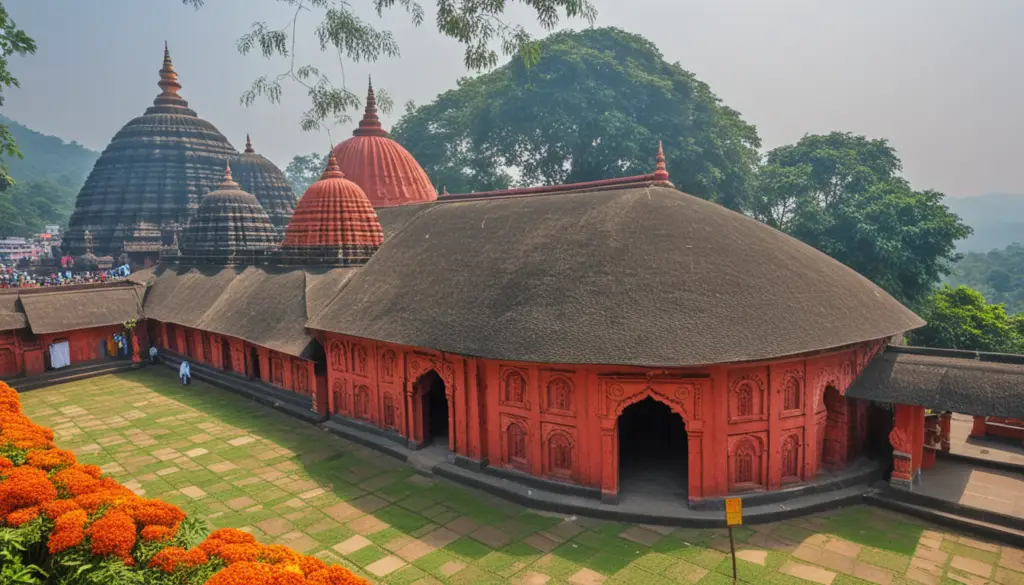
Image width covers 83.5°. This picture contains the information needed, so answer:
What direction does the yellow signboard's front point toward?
toward the camera

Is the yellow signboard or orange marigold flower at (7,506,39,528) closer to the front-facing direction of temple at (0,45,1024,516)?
the yellow signboard

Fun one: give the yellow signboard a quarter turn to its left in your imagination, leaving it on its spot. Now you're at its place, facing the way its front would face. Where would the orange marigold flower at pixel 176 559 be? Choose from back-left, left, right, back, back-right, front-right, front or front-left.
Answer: back-right

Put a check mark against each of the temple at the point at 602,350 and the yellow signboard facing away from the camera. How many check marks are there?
0

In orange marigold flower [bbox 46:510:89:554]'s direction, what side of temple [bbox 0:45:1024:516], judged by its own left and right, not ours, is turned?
front

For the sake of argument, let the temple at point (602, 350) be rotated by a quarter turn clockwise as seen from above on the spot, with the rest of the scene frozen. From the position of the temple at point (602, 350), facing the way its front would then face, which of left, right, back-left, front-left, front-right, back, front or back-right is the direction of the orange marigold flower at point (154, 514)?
left

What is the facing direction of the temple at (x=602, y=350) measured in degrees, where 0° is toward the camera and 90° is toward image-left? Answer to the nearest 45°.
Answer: approximately 315°

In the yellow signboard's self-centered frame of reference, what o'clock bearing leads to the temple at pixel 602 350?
The temple is roughly at 5 o'clock from the yellow signboard.

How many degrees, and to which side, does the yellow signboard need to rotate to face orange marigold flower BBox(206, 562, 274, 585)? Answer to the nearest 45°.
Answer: approximately 45° to its right

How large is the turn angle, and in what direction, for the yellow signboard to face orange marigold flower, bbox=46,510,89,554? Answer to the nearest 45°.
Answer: approximately 45° to its right

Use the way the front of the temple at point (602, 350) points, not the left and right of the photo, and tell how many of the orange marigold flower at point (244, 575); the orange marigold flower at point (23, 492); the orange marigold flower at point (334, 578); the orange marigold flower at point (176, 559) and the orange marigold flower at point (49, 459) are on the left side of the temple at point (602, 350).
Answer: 0

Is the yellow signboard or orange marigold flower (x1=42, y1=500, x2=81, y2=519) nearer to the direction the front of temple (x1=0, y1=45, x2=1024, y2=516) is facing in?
the yellow signboard

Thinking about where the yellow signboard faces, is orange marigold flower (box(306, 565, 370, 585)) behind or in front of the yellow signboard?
in front

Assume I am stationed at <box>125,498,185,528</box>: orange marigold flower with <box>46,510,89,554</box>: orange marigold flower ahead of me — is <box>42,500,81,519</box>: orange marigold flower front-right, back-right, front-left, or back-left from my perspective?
front-right

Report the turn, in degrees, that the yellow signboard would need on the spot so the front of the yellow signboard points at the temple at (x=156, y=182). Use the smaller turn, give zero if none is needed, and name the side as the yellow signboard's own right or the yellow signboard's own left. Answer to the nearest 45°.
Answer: approximately 135° to the yellow signboard's own right

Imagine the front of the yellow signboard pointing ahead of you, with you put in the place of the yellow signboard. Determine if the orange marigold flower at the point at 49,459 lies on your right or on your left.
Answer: on your right

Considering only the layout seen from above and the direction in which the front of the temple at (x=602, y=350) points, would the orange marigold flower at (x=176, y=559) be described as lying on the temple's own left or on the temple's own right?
on the temple's own right
